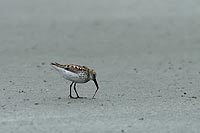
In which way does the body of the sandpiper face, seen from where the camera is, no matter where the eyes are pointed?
to the viewer's right
